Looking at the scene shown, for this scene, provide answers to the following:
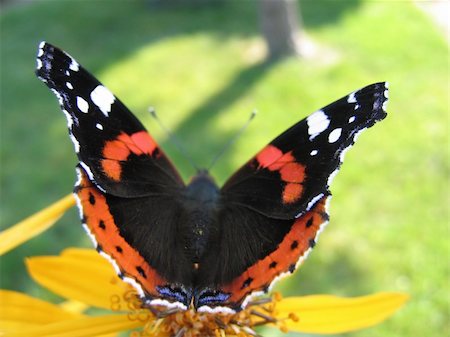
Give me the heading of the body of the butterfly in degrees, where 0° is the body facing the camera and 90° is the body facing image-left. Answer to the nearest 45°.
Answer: approximately 180°

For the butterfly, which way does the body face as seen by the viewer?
away from the camera
